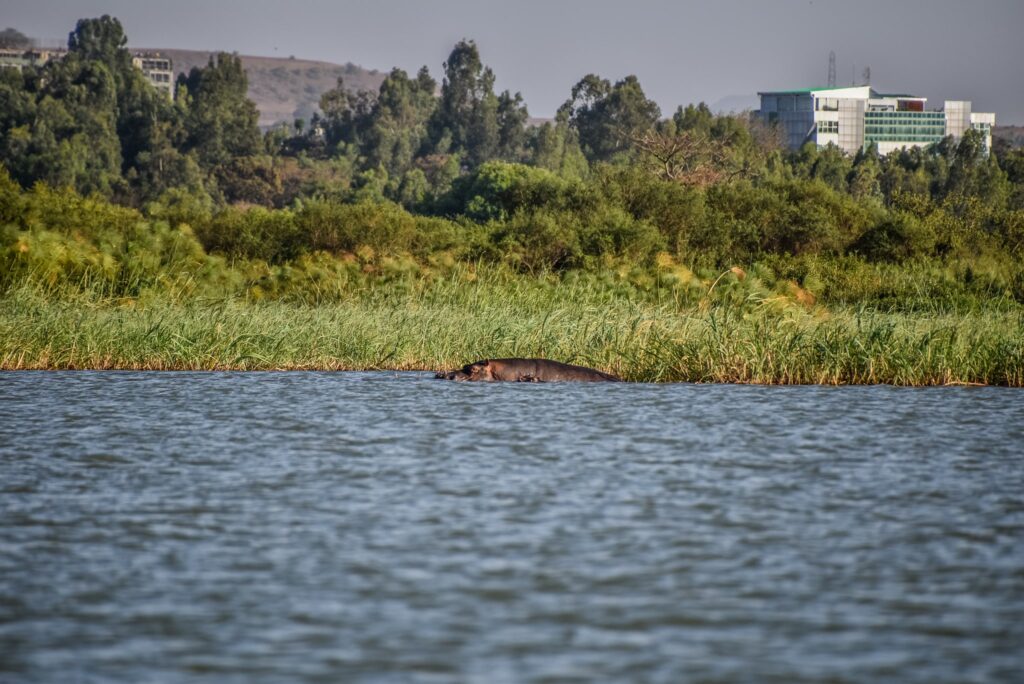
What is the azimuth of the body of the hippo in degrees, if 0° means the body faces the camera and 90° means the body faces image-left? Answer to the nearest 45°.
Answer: approximately 90°
